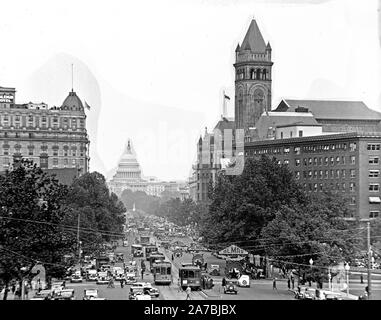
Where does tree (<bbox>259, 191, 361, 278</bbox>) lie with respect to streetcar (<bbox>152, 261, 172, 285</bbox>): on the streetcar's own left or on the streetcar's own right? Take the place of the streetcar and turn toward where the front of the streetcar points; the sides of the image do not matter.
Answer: on the streetcar's own left

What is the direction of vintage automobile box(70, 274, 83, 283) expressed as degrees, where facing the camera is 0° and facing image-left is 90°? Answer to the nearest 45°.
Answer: approximately 45°

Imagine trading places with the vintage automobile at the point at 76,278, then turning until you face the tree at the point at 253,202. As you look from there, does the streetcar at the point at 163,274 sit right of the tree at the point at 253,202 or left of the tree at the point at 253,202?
right

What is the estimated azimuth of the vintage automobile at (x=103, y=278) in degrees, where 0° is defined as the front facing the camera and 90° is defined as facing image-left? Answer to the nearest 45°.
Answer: approximately 0°

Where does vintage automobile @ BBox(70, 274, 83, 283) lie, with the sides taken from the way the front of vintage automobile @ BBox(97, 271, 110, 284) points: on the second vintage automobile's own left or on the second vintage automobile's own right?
on the second vintage automobile's own right

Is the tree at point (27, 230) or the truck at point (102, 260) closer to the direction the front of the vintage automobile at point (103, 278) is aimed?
the tree

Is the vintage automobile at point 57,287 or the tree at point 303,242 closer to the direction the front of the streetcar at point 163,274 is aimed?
the vintage automobile
